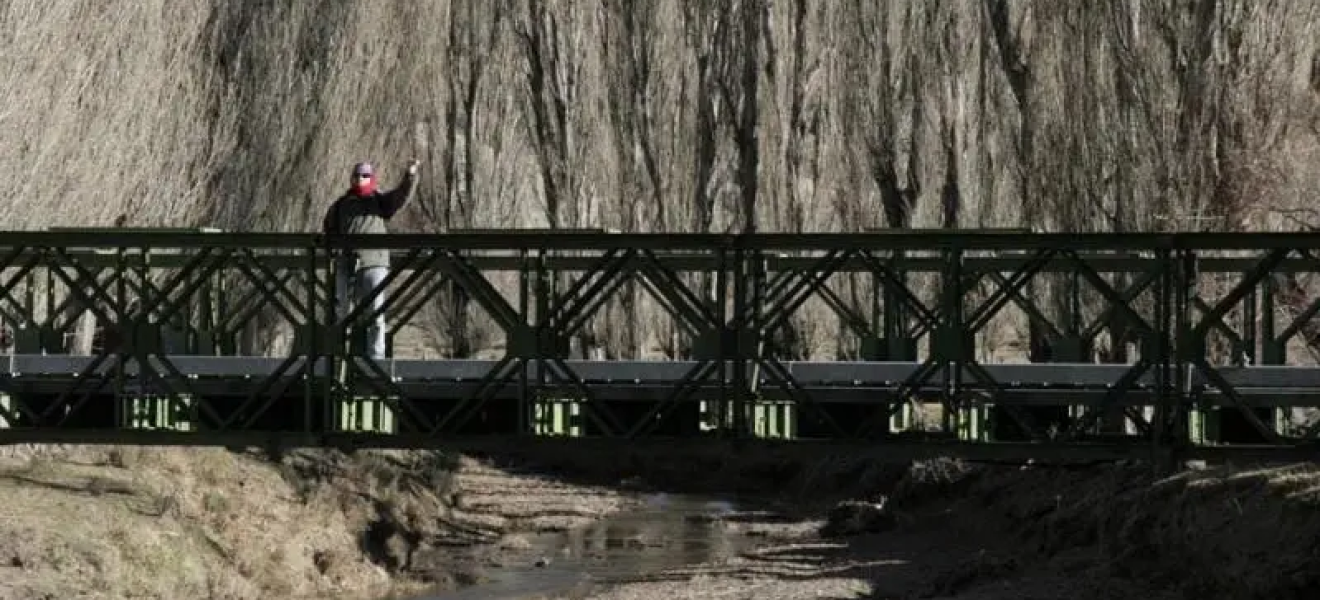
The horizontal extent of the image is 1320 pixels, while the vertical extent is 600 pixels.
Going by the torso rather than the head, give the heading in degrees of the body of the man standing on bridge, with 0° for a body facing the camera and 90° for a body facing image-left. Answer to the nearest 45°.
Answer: approximately 0°
